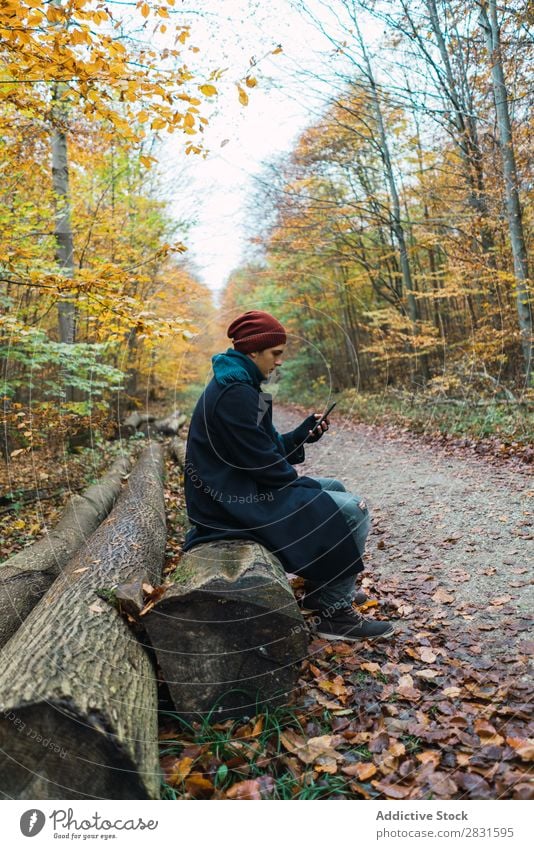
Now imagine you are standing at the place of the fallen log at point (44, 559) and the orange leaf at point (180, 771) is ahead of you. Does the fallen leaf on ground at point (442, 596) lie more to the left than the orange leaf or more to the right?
left

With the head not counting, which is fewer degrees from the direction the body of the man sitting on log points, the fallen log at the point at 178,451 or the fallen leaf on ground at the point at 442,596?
the fallen leaf on ground

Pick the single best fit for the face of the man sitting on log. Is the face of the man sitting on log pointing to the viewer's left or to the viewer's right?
to the viewer's right

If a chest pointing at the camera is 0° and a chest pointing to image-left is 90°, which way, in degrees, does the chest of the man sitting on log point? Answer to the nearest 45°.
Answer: approximately 270°

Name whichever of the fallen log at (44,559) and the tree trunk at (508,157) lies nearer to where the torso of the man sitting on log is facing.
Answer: the tree trunk
